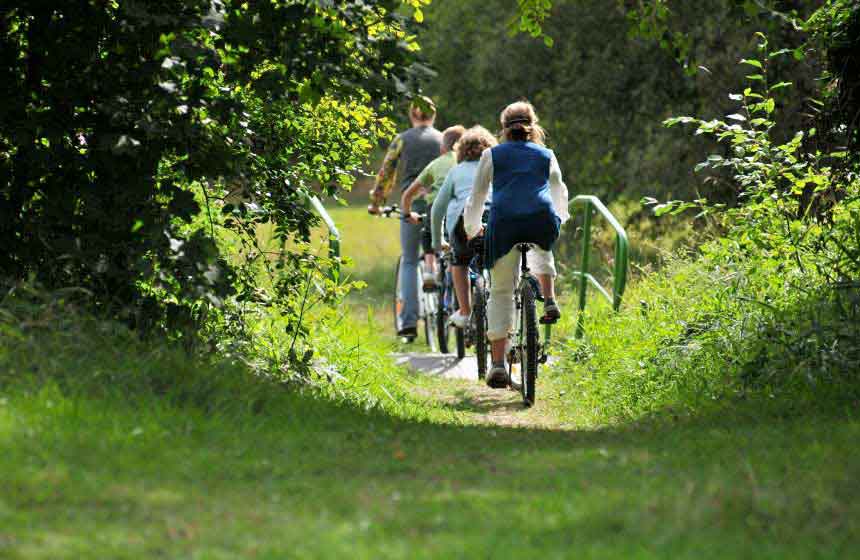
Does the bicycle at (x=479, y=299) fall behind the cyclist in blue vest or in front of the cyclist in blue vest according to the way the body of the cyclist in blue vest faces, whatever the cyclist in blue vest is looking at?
in front

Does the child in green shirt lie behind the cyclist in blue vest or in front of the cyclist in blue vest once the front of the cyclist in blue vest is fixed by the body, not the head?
in front

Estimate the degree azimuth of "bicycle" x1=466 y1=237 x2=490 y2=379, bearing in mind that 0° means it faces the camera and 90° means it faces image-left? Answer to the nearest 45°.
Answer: approximately 180°

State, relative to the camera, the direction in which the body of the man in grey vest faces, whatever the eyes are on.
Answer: away from the camera

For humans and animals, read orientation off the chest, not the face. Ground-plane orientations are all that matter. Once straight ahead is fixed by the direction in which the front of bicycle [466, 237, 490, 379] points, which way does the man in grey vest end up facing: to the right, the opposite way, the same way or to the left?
the same way

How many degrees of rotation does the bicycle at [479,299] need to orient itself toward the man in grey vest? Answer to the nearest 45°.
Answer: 0° — it already faces them

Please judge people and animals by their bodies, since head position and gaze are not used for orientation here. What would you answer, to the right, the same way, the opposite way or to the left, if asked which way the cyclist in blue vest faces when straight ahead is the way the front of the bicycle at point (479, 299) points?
the same way

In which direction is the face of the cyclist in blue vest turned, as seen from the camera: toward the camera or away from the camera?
away from the camera

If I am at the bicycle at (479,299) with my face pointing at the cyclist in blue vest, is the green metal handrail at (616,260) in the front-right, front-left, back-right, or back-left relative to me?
back-left

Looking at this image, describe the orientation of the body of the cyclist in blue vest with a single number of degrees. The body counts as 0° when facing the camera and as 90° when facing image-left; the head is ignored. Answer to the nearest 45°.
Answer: approximately 180°

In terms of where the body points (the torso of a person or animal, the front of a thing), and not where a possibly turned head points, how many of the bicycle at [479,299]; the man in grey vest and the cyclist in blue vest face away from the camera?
3

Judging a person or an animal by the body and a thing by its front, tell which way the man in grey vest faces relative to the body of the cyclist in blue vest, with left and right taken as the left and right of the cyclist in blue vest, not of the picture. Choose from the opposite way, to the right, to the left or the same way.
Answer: the same way

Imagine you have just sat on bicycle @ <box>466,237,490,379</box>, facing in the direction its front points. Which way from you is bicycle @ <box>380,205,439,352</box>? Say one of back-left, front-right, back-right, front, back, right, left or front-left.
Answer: front

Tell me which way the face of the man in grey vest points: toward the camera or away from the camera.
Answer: away from the camera
